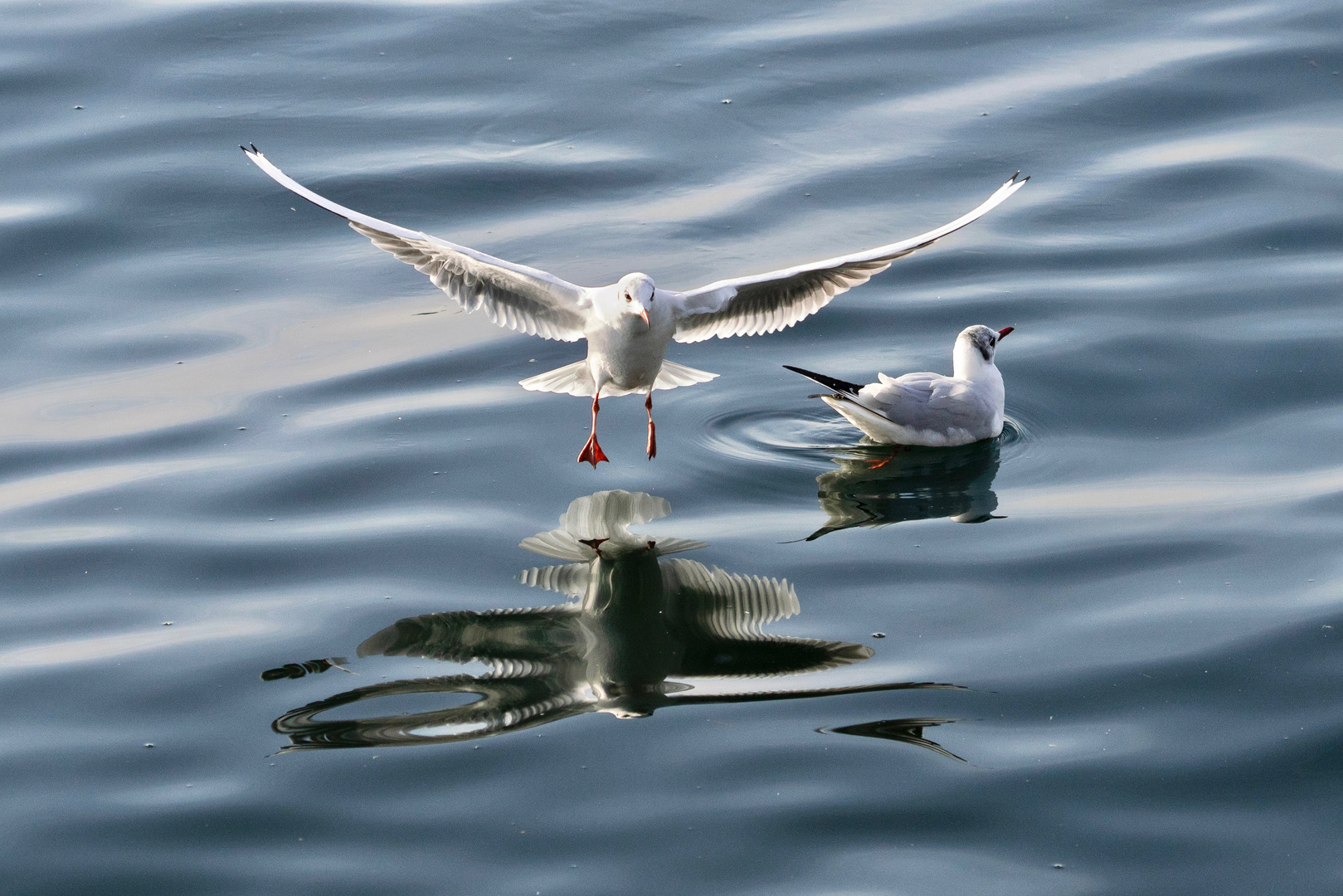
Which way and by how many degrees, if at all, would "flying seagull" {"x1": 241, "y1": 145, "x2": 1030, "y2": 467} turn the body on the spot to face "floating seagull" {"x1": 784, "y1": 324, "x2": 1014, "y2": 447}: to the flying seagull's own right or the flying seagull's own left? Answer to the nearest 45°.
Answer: approximately 90° to the flying seagull's own left

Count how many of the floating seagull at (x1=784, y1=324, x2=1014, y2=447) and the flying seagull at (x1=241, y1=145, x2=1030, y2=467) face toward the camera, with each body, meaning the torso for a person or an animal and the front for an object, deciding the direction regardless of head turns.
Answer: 1

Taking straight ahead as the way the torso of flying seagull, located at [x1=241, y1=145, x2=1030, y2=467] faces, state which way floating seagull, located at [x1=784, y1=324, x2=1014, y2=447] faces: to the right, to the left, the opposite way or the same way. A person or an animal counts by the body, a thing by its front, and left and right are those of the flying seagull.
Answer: to the left

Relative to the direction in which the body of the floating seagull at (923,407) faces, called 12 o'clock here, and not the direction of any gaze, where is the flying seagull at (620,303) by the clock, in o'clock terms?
The flying seagull is roughly at 6 o'clock from the floating seagull.

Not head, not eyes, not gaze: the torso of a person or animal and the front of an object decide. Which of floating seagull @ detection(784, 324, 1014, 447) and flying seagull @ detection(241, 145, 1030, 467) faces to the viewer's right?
the floating seagull

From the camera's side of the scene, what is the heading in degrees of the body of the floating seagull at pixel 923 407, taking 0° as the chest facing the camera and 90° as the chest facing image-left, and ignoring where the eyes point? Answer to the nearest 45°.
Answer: approximately 270°
